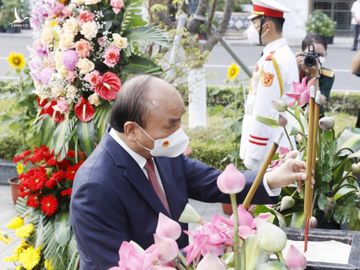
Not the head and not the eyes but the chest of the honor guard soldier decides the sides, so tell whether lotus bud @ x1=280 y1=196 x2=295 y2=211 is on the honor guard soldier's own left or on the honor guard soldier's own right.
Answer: on the honor guard soldier's own left

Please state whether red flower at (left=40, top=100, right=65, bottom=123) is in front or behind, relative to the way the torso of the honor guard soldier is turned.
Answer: in front

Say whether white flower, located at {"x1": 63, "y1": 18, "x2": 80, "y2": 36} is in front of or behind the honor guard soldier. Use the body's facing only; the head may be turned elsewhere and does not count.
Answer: in front

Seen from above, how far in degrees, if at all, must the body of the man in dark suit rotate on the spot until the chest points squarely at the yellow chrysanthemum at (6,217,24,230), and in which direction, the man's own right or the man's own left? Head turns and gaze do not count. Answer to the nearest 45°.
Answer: approximately 180°

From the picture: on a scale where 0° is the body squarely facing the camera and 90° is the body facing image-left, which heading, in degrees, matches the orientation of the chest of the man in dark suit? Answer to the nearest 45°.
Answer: approximately 315°

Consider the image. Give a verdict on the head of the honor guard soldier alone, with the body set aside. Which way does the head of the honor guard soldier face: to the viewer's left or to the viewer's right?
to the viewer's left
